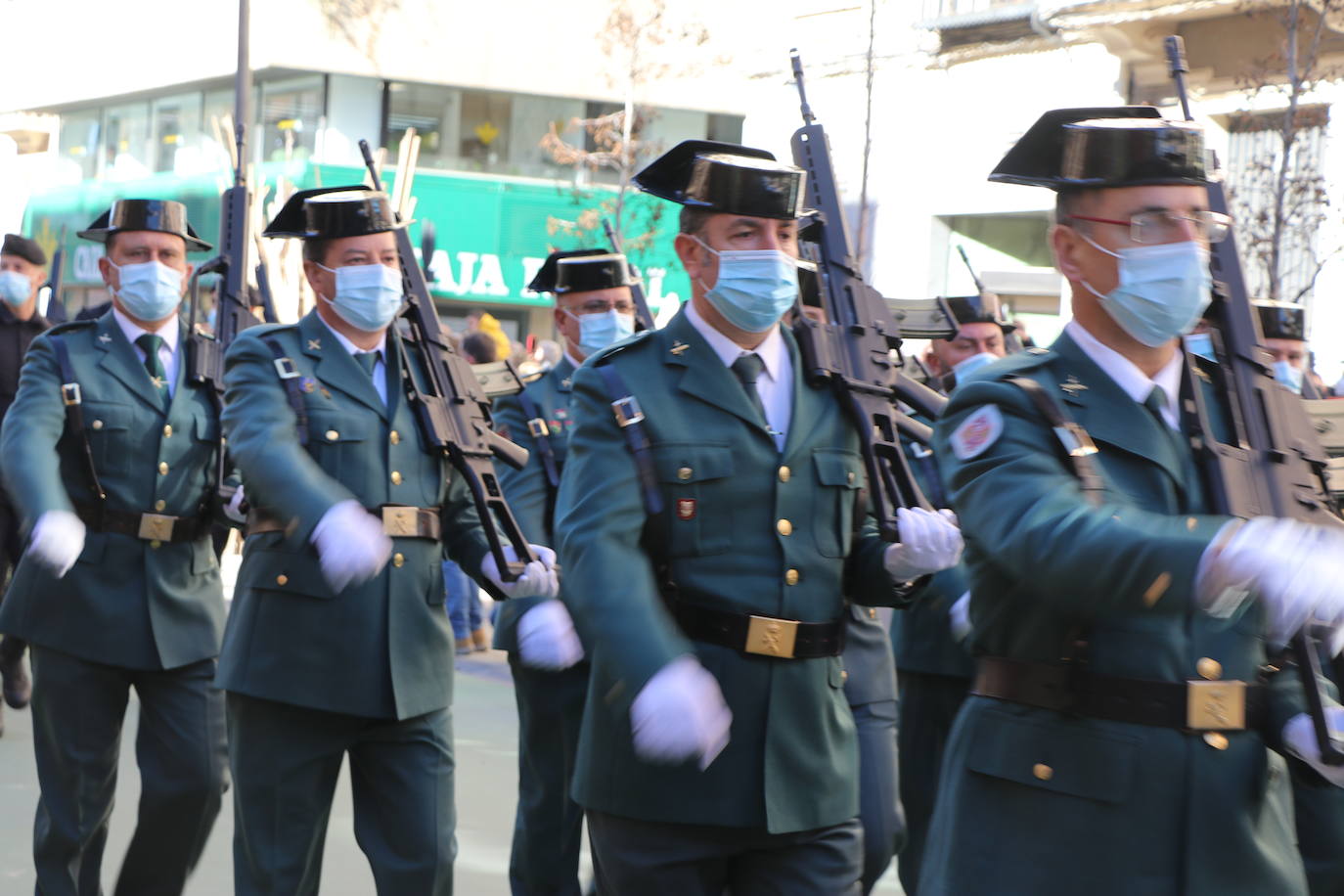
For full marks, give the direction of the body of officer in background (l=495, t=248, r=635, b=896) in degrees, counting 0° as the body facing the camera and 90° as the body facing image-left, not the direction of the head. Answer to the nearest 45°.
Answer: approximately 315°

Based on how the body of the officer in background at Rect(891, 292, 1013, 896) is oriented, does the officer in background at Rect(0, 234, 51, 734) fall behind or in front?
behind

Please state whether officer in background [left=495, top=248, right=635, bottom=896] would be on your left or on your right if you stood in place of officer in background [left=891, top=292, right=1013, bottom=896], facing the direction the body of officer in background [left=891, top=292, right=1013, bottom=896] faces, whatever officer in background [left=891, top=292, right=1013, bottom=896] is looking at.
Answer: on your right

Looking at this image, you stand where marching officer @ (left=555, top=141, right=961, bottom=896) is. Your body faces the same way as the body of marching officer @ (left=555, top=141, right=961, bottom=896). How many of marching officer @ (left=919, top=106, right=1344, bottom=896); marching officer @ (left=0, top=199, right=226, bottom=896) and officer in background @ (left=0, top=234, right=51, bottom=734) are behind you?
2

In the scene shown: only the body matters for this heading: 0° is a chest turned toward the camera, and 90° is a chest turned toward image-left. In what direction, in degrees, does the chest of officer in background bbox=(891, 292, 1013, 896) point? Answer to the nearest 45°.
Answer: approximately 315°

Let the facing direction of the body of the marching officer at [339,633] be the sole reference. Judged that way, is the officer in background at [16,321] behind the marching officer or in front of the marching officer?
behind

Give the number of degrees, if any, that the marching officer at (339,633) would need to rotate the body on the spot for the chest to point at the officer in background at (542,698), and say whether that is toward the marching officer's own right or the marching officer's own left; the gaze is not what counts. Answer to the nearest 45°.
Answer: approximately 90° to the marching officer's own left
